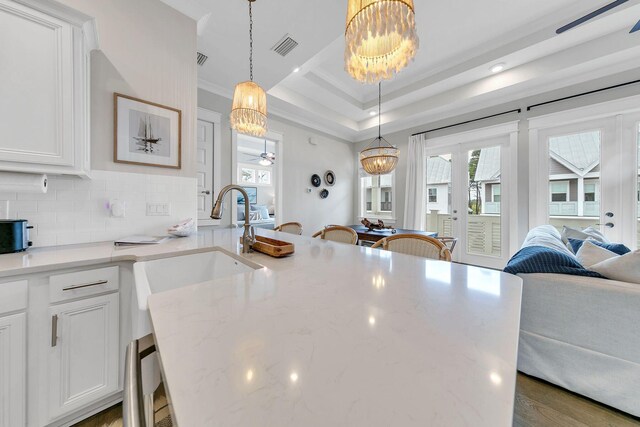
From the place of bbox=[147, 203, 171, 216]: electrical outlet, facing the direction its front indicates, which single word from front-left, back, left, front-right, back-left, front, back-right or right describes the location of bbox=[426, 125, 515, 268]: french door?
left

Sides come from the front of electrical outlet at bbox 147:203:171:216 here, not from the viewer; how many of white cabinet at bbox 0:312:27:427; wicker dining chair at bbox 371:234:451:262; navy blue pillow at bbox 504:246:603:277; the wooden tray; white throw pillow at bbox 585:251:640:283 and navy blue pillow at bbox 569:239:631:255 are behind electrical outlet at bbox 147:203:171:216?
0

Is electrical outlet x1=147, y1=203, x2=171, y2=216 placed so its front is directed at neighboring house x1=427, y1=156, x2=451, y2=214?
no

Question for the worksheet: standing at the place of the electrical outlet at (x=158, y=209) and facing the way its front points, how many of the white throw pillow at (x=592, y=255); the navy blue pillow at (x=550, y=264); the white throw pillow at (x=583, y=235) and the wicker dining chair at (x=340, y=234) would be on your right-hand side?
0

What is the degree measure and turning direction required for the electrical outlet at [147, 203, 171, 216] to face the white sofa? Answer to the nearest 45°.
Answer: approximately 45° to its left

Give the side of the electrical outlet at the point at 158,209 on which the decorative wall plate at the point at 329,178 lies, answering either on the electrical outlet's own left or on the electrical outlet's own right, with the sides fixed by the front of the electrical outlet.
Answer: on the electrical outlet's own left

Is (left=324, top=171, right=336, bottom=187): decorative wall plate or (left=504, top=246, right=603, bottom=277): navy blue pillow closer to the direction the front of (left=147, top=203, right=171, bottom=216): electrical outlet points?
the navy blue pillow

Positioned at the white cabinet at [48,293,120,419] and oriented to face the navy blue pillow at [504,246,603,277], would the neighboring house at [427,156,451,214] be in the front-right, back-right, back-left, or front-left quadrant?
front-left

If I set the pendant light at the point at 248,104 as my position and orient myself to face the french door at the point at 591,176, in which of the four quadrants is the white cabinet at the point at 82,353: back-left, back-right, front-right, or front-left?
back-right

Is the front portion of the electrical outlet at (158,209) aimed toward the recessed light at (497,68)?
no

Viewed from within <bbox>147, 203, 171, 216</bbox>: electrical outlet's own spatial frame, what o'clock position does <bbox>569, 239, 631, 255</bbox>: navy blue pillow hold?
The navy blue pillow is roughly at 10 o'clock from the electrical outlet.

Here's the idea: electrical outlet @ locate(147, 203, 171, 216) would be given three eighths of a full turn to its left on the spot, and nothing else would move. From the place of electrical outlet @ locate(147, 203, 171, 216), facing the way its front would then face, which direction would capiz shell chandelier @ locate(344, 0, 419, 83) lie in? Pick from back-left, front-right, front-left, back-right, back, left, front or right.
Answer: right

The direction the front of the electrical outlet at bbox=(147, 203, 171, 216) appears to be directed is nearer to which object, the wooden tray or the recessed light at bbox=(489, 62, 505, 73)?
the wooden tray

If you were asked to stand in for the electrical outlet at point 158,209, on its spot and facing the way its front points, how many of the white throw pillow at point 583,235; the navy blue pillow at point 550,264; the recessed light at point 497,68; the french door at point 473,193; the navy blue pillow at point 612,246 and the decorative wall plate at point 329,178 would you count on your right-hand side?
0

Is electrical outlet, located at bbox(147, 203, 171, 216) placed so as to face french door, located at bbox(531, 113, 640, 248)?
no
